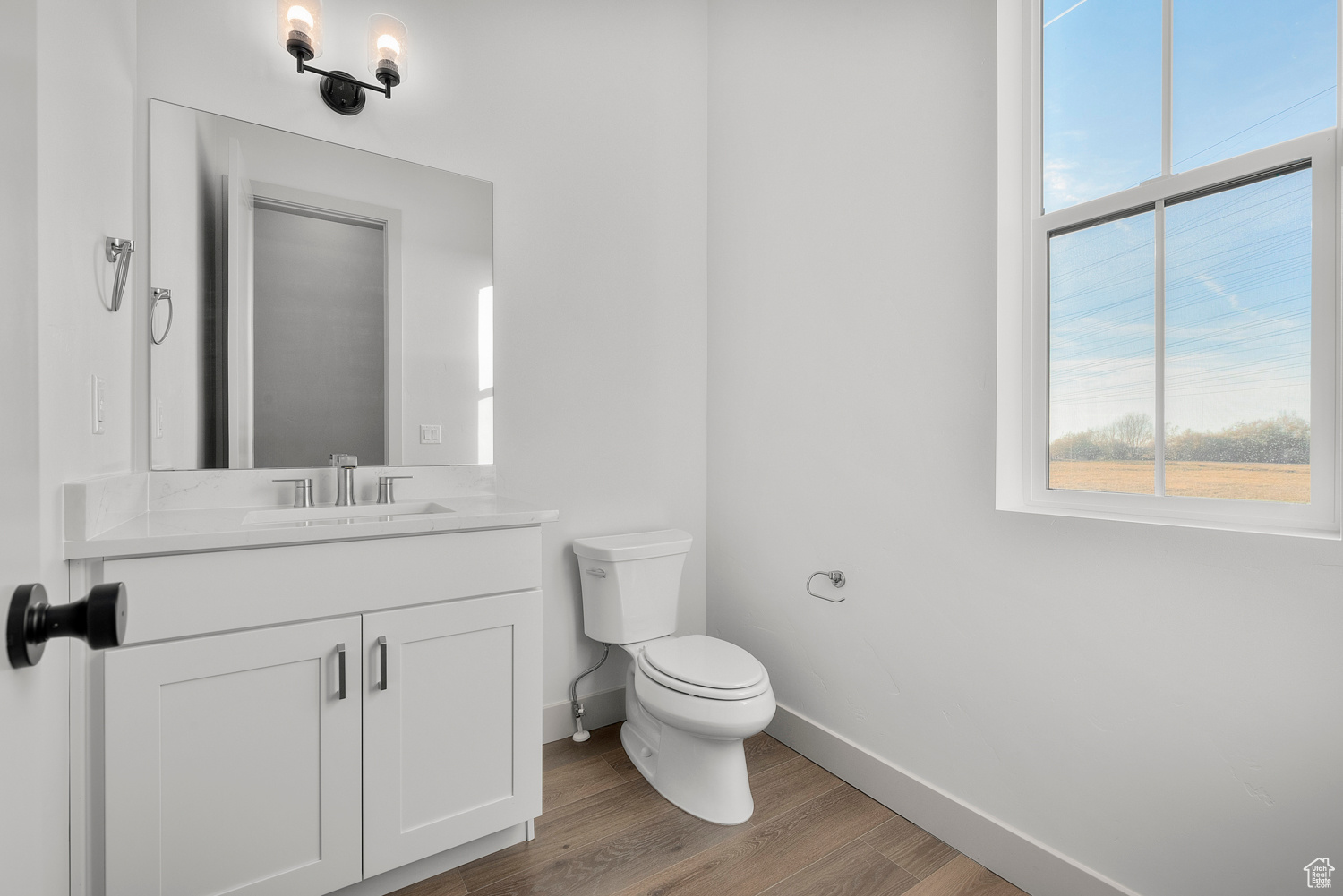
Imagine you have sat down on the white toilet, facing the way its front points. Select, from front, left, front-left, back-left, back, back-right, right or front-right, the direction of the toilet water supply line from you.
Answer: back

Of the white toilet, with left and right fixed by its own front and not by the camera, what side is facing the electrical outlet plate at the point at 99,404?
right

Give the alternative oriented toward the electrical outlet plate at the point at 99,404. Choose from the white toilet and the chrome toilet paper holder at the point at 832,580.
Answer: the chrome toilet paper holder

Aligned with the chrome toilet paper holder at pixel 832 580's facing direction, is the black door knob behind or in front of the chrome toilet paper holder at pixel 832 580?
in front

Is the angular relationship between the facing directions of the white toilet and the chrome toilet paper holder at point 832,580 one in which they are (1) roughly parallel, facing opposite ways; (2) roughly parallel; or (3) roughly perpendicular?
roughly perpendicular

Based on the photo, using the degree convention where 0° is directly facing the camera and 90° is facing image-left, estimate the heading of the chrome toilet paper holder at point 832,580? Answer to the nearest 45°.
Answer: approximately 45°

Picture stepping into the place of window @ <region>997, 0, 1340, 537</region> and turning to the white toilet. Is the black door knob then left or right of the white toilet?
left

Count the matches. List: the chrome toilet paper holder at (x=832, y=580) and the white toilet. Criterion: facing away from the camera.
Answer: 0

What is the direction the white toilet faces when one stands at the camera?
facing the viewer and to the right of the viewer

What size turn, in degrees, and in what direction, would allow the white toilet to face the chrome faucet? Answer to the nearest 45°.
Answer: approximately 135° to its right

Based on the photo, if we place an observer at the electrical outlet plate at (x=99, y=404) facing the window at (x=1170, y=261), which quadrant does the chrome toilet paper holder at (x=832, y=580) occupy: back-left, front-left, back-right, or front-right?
front-left

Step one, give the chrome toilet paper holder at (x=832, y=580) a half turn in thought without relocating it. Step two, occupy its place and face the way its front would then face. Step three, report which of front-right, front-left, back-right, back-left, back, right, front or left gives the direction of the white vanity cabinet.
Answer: back
